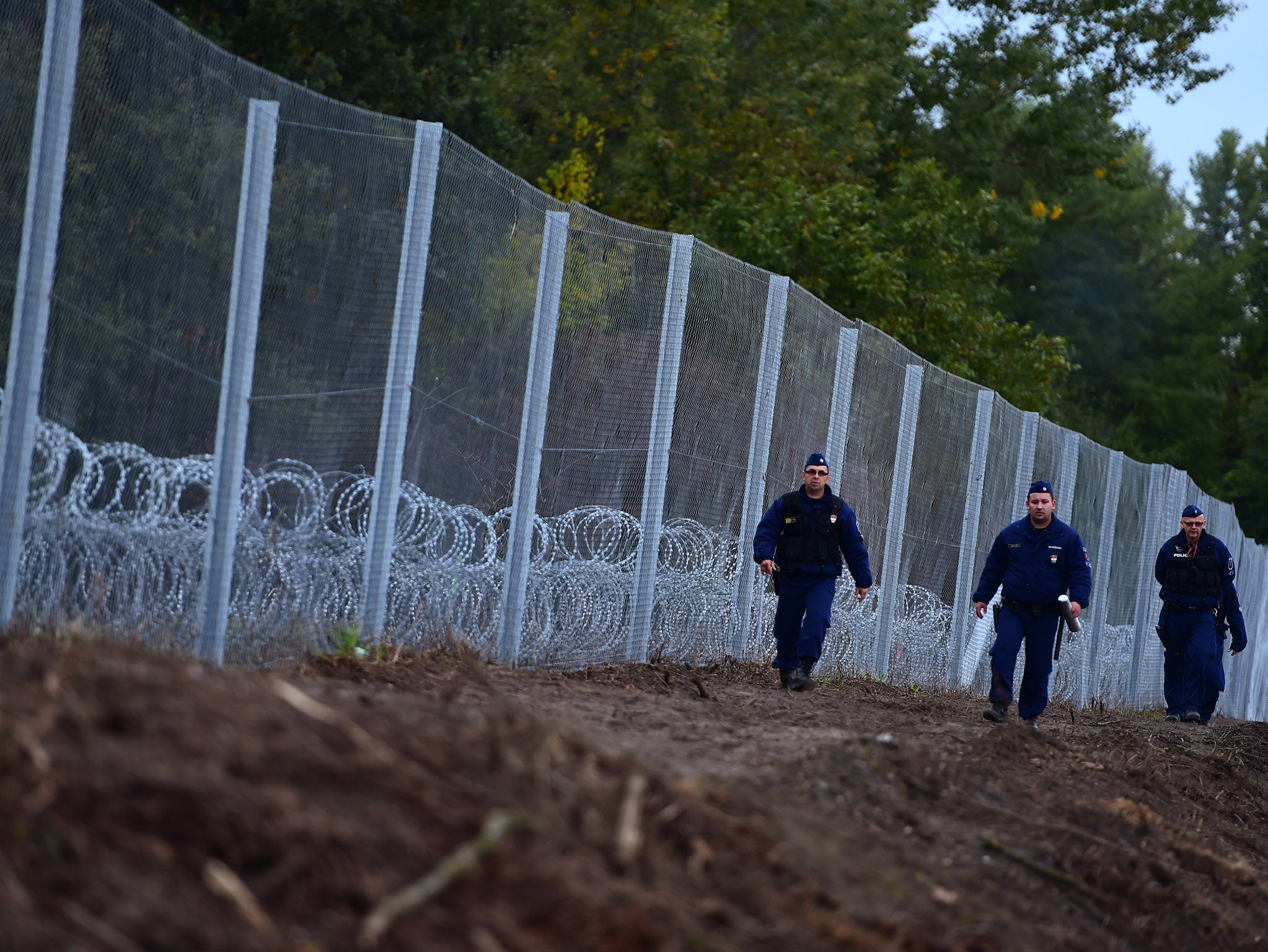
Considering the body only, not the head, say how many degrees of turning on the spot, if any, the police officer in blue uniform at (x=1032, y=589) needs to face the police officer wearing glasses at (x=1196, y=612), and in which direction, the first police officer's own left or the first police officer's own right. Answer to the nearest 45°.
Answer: approximately 180°

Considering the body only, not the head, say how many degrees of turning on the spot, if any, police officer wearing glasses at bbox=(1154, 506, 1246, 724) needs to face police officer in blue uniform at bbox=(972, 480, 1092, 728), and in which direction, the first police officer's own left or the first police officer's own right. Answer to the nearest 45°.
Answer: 0° — they already face them

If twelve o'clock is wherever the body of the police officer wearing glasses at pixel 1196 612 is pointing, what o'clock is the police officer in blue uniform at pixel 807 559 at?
The police officer in blue uniform is roughly at 1 o'clock from the police officer wearing glasses.

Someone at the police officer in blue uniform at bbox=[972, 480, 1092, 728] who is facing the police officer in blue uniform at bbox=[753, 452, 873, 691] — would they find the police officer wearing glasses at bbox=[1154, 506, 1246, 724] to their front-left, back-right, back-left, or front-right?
back-right

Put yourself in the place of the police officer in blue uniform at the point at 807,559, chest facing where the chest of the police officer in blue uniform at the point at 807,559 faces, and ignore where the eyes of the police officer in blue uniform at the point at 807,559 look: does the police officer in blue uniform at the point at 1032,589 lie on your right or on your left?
on your left
